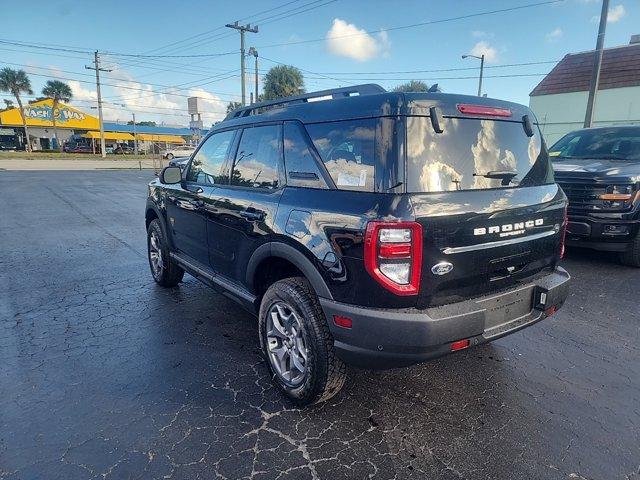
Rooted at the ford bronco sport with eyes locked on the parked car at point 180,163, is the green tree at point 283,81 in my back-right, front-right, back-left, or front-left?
front-right

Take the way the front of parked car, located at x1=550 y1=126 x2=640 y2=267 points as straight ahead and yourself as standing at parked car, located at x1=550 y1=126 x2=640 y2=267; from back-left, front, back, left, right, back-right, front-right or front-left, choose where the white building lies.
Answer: back-right

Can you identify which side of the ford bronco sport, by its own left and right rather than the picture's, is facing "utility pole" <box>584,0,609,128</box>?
right

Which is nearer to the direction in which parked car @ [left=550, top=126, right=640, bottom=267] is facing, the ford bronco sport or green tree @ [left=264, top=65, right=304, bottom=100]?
the ford bronco sport

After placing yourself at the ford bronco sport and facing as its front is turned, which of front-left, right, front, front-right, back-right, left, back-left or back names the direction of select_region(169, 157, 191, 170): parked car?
front

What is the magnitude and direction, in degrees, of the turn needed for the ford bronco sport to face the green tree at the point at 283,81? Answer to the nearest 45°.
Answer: approximately 45° to its right

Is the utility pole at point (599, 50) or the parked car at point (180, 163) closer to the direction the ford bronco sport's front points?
the parked car

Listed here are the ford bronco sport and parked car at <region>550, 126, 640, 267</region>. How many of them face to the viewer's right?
0

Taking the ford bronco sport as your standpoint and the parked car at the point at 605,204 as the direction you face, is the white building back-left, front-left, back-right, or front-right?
front-left

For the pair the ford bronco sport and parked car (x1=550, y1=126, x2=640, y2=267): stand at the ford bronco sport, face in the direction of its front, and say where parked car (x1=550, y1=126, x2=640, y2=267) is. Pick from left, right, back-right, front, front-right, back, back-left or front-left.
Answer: right

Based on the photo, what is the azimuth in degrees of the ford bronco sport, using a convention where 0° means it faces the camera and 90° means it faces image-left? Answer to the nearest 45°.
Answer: approximately 135°

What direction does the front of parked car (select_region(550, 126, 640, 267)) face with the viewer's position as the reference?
facing the viewer and to the left of the viewer
